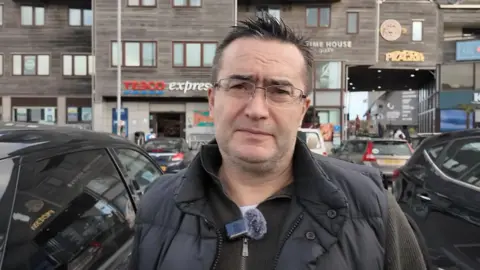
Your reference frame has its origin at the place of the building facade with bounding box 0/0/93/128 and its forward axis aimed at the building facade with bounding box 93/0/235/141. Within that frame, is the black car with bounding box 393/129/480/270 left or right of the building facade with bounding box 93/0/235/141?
right

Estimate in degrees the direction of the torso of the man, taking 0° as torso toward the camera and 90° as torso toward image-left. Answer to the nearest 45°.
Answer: approximately 0°

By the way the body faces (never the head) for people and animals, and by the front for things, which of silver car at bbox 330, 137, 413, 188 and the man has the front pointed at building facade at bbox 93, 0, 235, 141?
the silver car

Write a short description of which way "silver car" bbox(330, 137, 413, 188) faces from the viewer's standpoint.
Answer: facing away from the viewer and to the left of the viewer

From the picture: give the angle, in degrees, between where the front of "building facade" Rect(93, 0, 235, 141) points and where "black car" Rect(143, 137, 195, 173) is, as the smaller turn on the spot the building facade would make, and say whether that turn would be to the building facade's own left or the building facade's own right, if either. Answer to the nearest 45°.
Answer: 0° — it already faces it

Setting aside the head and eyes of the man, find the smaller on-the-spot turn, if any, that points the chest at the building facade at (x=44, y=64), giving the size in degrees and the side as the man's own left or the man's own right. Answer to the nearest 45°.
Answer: approximately 135° to the man's own right
